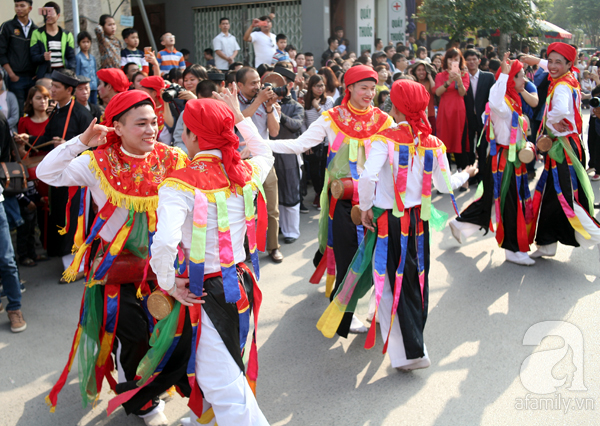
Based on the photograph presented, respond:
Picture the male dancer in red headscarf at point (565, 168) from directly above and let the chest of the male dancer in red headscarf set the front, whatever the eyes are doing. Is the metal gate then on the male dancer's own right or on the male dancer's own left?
on the male dancer's own right

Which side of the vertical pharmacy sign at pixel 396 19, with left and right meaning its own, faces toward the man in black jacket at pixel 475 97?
front

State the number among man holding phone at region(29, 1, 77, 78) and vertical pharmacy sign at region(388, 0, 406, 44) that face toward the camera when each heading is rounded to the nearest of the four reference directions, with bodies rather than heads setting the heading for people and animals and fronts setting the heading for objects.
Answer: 2

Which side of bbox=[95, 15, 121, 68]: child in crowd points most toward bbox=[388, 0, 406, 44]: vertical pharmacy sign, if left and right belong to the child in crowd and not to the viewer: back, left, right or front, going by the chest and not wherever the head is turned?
left

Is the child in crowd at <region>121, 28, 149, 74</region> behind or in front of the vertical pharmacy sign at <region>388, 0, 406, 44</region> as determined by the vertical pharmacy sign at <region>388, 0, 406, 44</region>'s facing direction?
in front

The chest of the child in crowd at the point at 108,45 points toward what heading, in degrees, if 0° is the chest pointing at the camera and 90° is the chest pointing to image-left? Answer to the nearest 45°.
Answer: approximately 315°

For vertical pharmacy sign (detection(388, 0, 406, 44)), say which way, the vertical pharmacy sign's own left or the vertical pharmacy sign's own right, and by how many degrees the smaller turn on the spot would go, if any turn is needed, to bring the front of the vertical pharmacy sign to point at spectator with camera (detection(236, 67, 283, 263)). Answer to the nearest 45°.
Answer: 0° — it already faces them

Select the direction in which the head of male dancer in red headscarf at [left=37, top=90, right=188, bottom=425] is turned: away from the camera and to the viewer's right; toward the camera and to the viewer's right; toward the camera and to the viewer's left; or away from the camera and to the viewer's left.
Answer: toward the camera and to the viewer's right

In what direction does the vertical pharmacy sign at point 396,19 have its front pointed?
toward the camera

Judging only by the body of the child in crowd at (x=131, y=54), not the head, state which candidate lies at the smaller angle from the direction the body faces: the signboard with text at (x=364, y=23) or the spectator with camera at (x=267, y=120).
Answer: the spectator with camera

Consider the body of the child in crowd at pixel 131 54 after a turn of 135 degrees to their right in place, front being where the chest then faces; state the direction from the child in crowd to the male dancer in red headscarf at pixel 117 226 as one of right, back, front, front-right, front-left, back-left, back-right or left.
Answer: left

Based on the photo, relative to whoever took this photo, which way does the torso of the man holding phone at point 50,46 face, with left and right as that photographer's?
facing the viewer

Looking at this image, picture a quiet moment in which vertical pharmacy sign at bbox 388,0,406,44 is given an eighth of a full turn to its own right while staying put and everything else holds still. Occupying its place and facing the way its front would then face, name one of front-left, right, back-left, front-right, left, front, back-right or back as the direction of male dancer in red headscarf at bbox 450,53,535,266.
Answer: front-left
